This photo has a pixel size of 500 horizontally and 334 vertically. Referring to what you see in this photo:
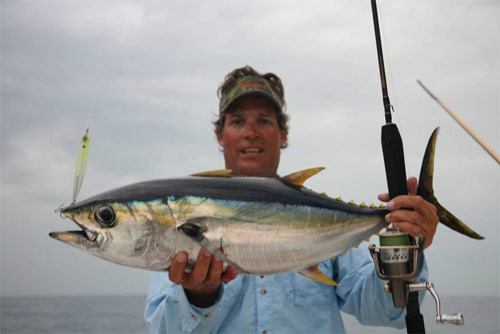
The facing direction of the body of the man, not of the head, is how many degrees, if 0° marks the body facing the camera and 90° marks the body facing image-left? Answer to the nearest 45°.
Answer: approximately 0°
